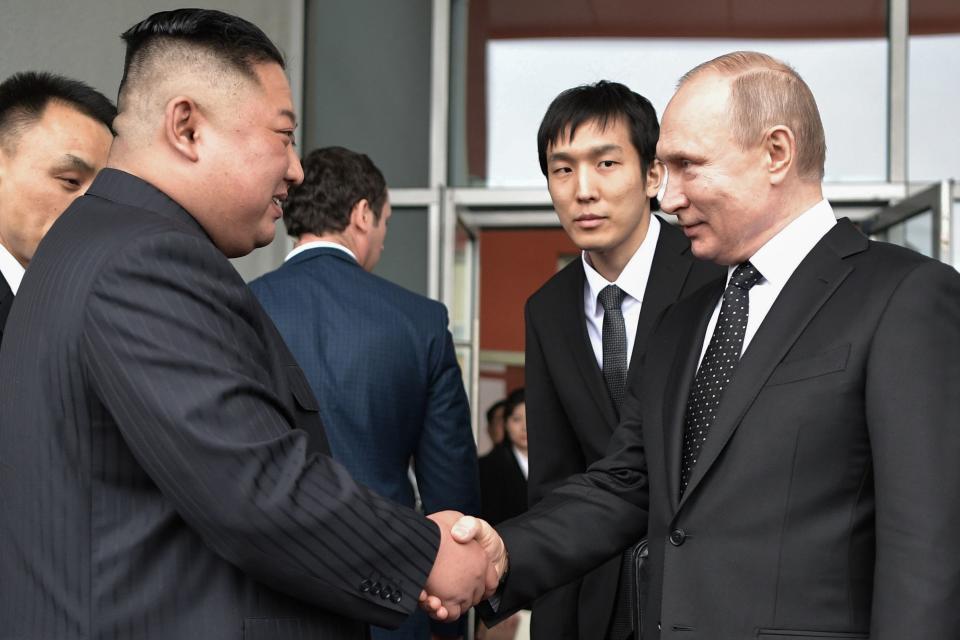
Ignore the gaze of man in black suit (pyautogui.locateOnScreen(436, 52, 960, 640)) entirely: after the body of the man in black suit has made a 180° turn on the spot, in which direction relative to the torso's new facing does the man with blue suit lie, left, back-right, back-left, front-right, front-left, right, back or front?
left

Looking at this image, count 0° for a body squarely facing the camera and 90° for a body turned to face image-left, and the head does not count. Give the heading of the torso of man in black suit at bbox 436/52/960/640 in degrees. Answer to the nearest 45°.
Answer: approximately 45°

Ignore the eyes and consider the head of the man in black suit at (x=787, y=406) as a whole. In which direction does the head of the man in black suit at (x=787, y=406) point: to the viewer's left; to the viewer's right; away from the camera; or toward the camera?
to the viewer's left

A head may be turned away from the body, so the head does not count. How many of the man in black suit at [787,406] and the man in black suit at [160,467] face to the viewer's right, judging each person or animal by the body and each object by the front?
1

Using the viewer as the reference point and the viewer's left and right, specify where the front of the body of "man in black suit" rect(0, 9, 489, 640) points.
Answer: facing to the right of the viewer

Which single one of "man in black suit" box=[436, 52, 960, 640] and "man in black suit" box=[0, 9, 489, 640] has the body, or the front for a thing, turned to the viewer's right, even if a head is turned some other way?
"man in black suit" box=[0, 9, 489, 640]

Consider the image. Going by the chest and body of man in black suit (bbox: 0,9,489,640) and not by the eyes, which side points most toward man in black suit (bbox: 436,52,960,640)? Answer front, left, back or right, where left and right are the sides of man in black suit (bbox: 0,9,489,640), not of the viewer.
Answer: front

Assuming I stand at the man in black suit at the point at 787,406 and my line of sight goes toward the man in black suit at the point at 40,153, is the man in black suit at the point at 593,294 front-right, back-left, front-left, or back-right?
front-right

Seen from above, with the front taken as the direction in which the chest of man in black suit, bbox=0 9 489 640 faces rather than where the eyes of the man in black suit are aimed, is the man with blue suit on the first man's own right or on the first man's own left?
on the first man's own left

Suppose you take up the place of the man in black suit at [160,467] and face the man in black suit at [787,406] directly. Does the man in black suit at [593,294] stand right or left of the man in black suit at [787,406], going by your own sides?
left

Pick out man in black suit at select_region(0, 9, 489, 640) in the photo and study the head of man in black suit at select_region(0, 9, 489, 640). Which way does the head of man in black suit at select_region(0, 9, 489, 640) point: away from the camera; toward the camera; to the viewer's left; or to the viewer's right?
to the viewer's right
